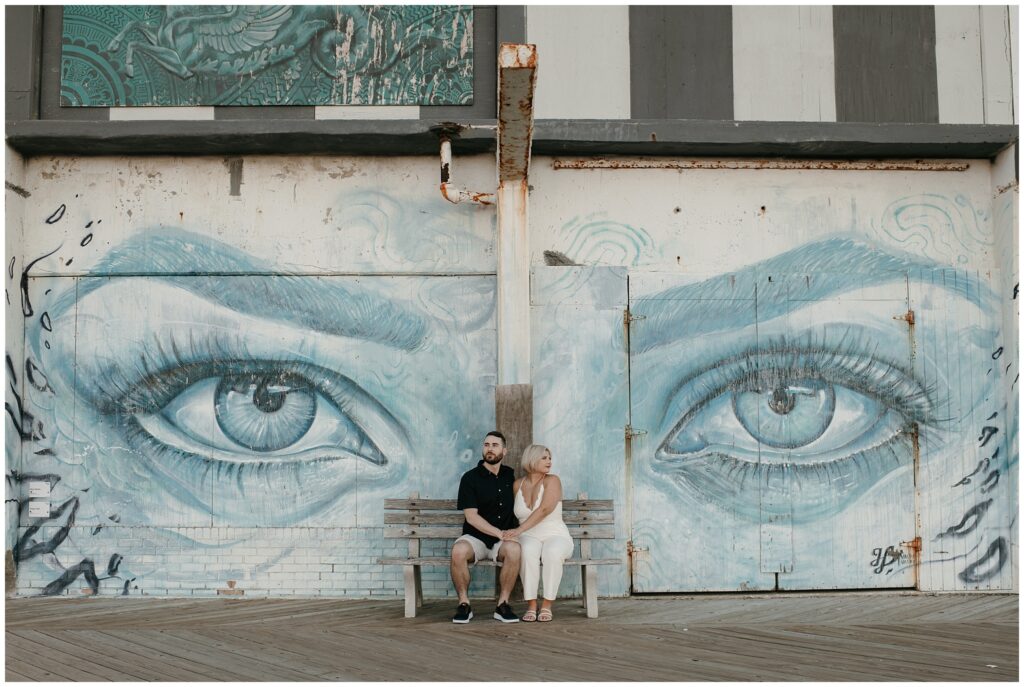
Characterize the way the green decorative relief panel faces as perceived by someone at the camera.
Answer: facing the viewer

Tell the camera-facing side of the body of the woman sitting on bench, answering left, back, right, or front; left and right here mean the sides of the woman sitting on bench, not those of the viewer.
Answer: front

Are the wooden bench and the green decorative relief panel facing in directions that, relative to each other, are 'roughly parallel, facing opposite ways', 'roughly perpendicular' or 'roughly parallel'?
roughly parallel

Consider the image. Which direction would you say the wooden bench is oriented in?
toward the camera

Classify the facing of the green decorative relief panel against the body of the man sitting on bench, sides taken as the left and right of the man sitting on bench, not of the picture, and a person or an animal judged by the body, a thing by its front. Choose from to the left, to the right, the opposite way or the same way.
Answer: the same way

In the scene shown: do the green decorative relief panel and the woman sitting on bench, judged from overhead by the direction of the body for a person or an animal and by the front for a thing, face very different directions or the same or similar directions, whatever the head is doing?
same or similar directions

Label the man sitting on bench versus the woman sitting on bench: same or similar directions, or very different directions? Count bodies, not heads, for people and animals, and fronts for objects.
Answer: same or similar directions
